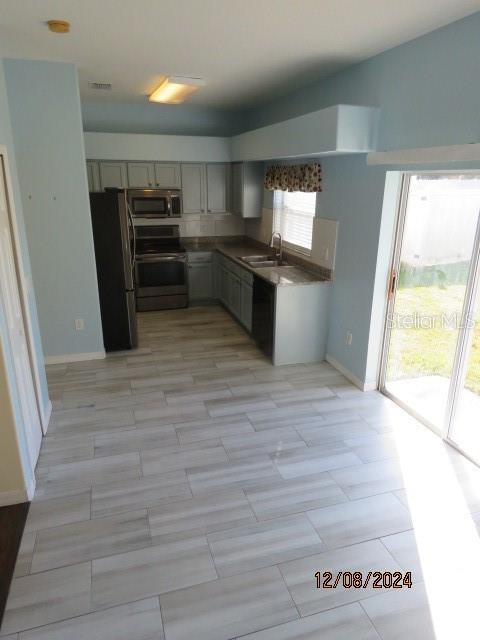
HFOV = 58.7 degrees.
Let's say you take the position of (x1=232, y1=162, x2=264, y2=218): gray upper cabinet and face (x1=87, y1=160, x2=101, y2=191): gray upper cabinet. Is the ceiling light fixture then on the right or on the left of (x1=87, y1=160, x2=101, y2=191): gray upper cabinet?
left

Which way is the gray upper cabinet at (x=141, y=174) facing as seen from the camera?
toward the camera

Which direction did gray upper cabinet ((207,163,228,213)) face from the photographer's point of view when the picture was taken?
facing the viewer

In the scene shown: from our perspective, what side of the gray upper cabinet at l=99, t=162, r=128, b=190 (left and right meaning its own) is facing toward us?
front

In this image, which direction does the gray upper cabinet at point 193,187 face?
toward the camera

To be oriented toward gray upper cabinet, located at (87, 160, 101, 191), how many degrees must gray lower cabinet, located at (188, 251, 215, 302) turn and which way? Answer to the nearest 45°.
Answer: approximately 90° to its right

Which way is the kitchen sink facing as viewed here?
to the viewer's left

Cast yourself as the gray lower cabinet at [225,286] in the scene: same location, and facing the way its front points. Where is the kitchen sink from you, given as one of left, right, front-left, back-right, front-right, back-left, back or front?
back-left

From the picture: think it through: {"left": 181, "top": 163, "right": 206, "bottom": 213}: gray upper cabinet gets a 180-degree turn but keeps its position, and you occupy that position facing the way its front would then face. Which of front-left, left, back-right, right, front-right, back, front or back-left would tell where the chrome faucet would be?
back-right

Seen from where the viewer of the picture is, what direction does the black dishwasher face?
facing to the left of the viewer

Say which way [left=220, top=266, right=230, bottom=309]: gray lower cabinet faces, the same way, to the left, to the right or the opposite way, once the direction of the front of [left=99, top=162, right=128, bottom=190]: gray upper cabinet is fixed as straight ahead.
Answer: to the right

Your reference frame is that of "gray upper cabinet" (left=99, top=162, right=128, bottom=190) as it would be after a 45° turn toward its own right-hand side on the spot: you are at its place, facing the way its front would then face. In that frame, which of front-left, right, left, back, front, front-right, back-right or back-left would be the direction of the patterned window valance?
left

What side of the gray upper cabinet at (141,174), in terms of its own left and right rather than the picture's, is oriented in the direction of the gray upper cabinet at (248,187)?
left

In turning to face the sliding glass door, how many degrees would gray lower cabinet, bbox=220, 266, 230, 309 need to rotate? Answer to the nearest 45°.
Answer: approximately 135° to its left
